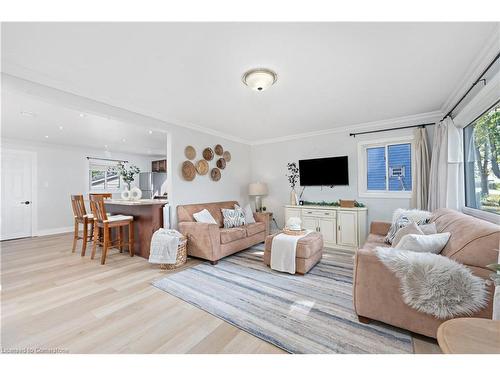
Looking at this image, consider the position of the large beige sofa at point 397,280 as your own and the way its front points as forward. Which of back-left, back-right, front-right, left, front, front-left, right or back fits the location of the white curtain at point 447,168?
back-right

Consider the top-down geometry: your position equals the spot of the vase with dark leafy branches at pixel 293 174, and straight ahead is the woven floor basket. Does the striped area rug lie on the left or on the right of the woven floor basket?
left

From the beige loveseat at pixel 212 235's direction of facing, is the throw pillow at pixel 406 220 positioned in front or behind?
in front

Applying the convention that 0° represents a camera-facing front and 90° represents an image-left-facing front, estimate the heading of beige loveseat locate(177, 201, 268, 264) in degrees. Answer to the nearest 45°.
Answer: approximately 315°

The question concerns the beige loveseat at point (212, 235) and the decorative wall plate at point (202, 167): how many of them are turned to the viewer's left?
0

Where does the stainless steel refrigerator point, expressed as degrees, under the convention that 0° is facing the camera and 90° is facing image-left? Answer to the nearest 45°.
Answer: approximately 45°

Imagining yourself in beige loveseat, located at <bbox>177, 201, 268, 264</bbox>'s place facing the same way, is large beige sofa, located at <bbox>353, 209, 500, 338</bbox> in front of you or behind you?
in front

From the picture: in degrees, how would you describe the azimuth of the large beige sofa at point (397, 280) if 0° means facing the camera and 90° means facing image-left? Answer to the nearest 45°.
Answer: approximately 45°

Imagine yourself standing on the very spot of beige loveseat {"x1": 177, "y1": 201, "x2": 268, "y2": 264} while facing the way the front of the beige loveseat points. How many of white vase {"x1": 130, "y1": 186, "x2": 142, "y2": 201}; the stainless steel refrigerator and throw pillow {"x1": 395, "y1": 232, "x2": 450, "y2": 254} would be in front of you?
1

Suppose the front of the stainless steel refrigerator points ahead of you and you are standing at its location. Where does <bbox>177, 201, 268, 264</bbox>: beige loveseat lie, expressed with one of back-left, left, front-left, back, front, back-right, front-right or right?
front-left

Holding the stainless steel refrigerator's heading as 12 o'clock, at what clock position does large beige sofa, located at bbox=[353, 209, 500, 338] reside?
The large beige sofa is roughly at 10 o'clock from the stainless steel refrigerator.

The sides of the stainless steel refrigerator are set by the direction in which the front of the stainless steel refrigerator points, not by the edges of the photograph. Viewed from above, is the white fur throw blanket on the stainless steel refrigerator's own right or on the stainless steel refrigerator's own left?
on the stainless steel refrigerator's own left
